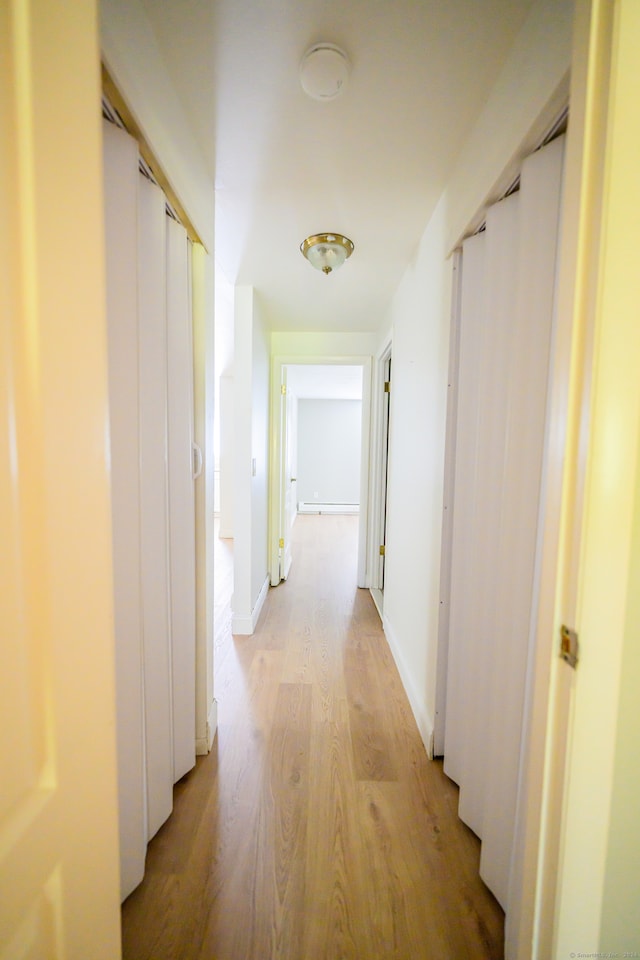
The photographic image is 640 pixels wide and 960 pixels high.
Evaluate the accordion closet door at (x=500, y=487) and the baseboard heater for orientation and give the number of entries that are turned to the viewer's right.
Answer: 0

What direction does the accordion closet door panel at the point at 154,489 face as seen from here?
to the viewer's right

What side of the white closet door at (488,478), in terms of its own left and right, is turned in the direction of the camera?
left

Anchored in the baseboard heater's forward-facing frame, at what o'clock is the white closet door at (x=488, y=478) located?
The white closet door is roughly at 12 o'clock from the baseboard heater.

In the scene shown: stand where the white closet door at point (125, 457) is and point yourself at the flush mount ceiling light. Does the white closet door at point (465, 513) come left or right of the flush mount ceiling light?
right

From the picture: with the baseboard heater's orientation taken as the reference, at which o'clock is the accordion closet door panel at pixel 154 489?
The accordion closet door panel is roughly at 12 o'clock from the baseboard heater.

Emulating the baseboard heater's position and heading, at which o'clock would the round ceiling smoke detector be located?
The round ceiling smoke detector is roughly at 12 o'clock from the baseboard heater.

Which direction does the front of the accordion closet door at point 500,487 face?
to the viewer's left

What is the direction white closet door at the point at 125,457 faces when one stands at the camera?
facing to the right of the viewer

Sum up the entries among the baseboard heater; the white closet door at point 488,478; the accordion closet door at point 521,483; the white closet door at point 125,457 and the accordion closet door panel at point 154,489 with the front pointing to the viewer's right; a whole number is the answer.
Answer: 2

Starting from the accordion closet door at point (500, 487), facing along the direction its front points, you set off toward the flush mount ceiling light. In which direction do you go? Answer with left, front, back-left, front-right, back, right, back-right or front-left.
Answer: front-right

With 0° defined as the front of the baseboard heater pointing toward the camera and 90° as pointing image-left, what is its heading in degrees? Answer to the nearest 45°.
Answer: approximately 0°

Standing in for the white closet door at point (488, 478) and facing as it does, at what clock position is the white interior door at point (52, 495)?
The white interior door is roughly at 10 o'clock from the white closet door.
